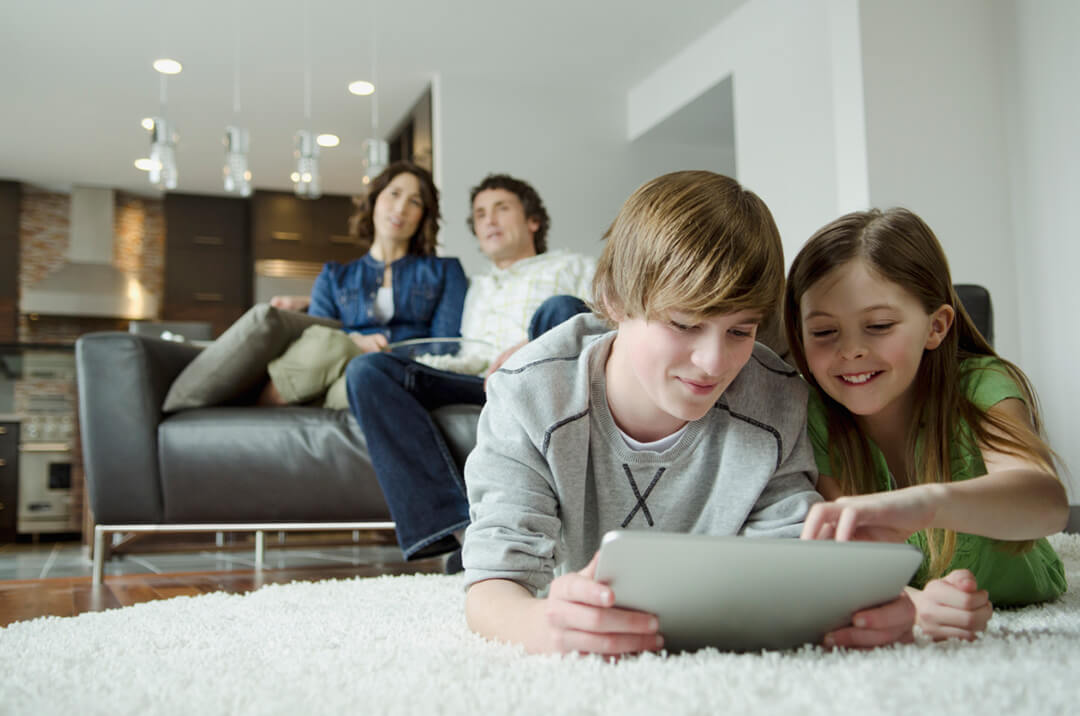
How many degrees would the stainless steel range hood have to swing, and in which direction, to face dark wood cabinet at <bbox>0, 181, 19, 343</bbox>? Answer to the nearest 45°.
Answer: approximately 90° to its right

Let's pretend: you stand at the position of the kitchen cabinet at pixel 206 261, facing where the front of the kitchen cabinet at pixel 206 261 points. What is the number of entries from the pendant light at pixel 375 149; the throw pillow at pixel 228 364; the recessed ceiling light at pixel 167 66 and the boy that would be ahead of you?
4

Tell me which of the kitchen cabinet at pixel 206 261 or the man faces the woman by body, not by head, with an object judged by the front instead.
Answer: the kitchen cabinet

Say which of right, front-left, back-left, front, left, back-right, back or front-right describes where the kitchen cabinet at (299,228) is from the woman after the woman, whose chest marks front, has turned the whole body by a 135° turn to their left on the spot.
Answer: left

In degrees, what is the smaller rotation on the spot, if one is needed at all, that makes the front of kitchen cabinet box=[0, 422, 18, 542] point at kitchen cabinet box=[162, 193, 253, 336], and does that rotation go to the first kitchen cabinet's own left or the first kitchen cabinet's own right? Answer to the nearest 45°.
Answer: approximately 135° to the first kitchen cabinet's own left

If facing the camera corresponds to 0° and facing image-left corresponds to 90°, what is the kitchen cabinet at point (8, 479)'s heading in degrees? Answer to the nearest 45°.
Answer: approximately 0°

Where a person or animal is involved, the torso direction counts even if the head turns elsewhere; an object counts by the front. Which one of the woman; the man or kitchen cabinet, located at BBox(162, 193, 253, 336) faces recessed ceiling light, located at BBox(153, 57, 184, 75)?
the kitchen cabinet

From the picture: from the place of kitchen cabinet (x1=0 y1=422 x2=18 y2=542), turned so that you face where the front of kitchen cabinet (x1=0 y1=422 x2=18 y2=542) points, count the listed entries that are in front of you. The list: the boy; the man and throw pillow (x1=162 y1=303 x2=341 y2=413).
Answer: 3

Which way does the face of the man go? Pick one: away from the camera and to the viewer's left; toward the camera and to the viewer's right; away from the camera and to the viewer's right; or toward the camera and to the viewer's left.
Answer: toward the camera and to the viewer's left

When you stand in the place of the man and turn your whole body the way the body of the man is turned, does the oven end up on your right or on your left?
on your right

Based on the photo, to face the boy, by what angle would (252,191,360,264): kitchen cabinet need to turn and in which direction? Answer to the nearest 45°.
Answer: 0° — it already faces them

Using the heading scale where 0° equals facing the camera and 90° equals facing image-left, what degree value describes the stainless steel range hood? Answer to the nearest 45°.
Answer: approximately 0°

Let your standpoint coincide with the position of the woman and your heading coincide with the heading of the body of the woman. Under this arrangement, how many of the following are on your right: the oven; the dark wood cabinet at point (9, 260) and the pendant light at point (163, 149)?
3
